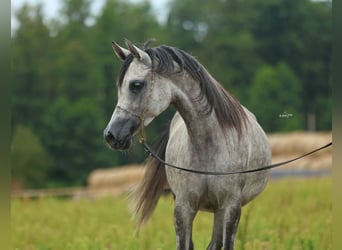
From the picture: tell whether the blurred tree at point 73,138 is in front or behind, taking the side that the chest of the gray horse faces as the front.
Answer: behind

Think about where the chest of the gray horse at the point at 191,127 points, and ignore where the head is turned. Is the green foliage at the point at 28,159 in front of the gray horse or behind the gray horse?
behind

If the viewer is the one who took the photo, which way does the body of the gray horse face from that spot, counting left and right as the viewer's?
facing the viewer

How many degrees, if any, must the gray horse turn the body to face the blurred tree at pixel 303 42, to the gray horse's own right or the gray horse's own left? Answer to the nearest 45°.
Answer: approximately 180°

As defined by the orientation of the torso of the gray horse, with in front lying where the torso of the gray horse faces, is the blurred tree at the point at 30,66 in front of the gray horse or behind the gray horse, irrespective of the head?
behind

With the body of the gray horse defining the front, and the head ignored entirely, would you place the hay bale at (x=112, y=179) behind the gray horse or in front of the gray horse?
behind
